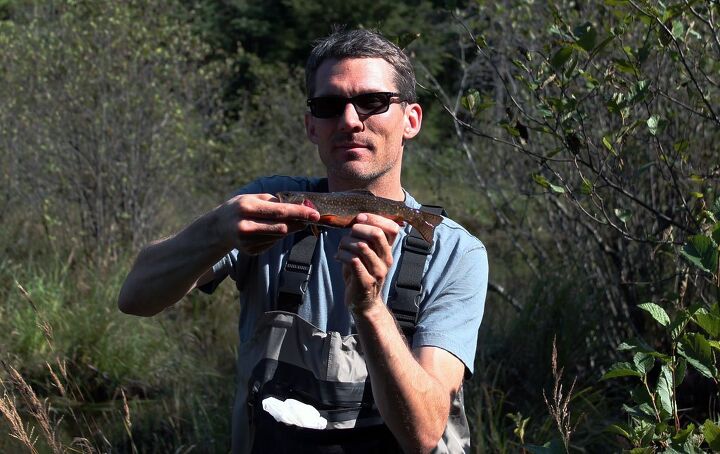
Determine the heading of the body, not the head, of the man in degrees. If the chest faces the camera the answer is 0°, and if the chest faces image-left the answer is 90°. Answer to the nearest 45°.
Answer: approximately 0°
